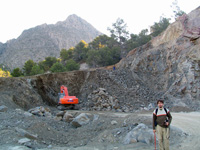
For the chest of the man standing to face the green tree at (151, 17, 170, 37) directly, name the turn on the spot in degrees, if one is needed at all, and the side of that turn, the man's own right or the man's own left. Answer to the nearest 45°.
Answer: approximately 180°

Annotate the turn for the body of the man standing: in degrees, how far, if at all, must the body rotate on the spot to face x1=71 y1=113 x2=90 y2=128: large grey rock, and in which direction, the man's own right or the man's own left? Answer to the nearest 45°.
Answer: approximately 135° to the man's own right

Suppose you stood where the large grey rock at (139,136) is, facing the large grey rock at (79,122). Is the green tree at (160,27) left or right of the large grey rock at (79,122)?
right

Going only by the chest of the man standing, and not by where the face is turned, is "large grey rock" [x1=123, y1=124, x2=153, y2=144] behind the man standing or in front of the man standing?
behind

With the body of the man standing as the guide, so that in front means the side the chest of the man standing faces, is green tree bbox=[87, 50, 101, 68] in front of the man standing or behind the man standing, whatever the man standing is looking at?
behind

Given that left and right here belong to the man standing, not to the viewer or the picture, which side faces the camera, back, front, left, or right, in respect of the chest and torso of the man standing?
front
